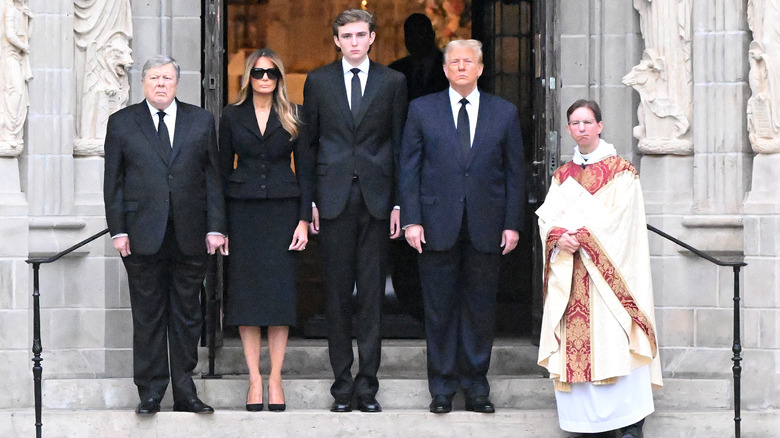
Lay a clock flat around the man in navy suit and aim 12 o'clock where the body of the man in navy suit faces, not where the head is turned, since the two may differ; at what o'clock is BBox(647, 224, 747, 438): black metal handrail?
The black metal handrail is roughly at 9 o'clock from the man in navy suit.

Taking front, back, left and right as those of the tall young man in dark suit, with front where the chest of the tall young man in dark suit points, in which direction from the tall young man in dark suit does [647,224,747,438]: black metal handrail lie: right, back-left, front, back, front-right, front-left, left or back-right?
left

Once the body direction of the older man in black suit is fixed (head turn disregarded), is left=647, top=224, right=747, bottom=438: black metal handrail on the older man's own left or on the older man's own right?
on the older man's own left

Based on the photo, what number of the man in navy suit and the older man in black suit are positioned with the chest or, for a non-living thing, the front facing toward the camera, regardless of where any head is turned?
2

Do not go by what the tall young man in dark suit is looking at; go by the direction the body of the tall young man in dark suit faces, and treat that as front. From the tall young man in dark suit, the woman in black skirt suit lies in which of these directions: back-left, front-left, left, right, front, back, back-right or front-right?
right

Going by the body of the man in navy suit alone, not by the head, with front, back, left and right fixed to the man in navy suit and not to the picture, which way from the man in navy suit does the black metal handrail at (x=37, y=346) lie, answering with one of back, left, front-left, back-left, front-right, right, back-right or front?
right

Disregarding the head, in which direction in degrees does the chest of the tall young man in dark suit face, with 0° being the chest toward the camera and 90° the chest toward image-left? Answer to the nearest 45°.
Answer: approximately 0°

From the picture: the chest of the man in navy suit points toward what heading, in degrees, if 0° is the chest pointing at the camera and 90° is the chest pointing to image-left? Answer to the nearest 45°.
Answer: approximately 0°

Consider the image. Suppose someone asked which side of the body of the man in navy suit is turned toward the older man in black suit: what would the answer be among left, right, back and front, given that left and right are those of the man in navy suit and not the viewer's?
right
